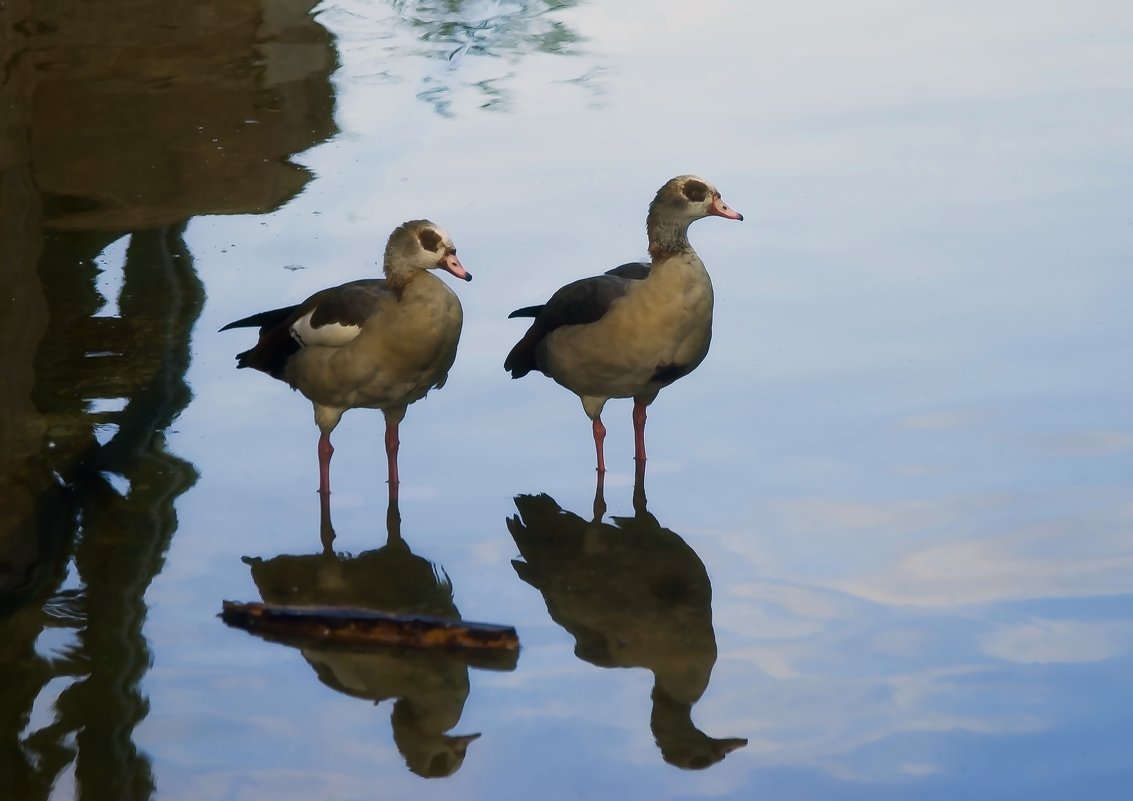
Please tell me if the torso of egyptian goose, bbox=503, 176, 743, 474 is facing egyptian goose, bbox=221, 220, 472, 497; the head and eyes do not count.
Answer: no

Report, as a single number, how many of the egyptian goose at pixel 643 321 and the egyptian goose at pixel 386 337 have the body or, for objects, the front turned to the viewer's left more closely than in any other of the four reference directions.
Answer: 0

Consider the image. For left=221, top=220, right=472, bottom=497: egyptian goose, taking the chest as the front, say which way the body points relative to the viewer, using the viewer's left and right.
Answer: facing the viewer and to the right of the viewer

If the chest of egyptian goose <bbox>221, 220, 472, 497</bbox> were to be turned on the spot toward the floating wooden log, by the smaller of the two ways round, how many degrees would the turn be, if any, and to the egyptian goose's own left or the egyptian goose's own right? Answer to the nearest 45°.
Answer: approximately 45° to the egyptian goose's own right

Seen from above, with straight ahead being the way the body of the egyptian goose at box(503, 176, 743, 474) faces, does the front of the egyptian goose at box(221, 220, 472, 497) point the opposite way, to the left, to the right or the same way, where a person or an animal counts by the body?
the same way

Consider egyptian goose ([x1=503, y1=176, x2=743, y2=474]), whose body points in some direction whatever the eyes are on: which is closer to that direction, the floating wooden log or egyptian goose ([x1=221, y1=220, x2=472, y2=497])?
the floating wooden log

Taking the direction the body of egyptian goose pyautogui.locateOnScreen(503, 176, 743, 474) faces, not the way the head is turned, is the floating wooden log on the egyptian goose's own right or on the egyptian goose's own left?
on the egyptian goose's own right
